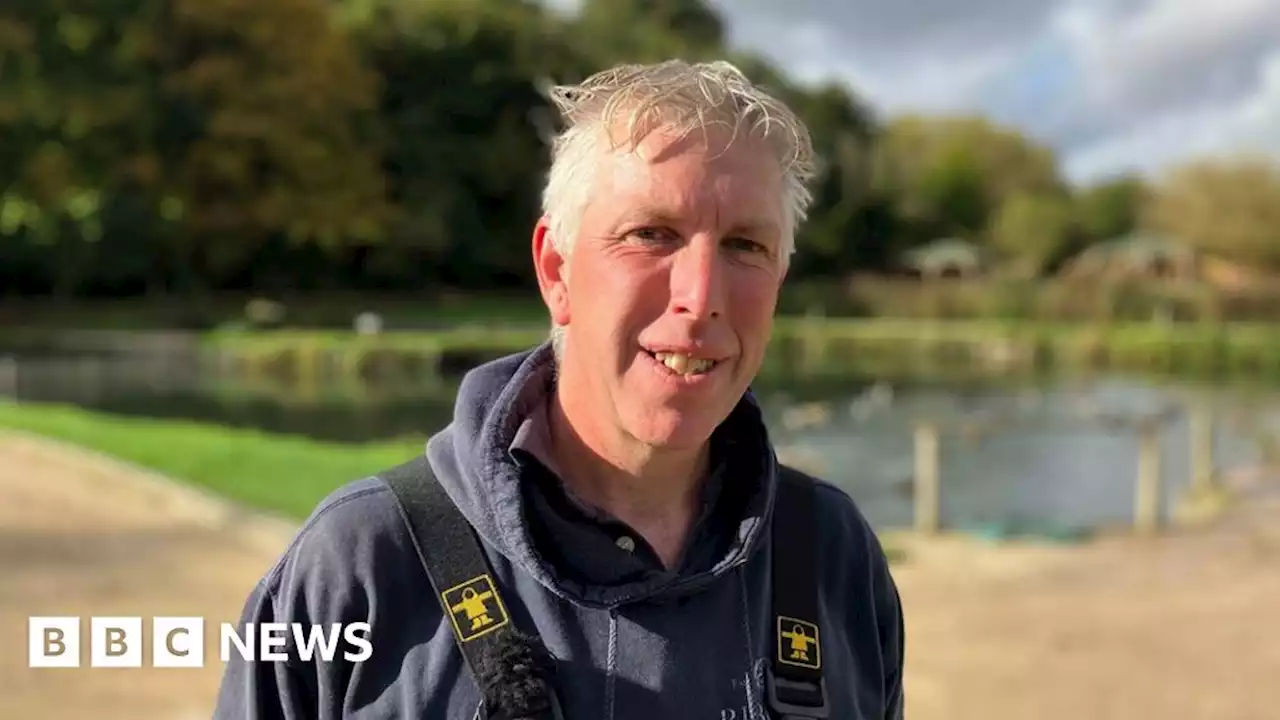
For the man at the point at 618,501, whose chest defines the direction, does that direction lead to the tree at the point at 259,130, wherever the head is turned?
no

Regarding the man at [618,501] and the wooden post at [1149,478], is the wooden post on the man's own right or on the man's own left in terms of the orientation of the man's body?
on the man's own left

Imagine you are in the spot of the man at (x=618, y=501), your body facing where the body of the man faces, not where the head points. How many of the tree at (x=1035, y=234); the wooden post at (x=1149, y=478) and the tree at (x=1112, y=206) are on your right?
0

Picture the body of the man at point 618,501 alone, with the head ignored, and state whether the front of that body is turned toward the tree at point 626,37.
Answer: no

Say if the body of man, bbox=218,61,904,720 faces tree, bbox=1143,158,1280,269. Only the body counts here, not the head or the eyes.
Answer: no

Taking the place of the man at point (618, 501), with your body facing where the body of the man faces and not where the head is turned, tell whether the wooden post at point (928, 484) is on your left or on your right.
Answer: on your left

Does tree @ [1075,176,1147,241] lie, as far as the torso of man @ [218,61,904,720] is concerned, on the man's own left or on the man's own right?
on the man's own left

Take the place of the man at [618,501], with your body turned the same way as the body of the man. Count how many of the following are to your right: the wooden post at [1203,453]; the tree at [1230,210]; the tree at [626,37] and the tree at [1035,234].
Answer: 0
